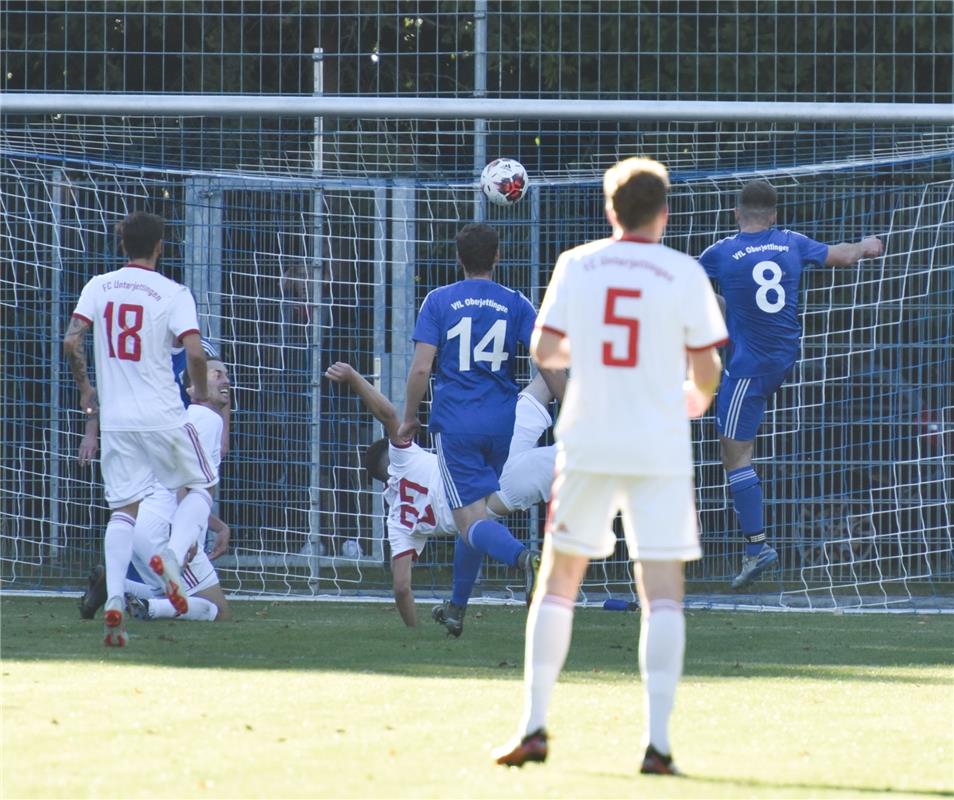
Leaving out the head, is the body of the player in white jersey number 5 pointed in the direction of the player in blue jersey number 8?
yes

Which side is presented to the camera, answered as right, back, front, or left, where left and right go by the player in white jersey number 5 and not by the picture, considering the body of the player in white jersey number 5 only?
back

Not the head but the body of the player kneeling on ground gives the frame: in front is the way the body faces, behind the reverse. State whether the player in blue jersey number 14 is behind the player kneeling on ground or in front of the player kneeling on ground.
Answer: in front

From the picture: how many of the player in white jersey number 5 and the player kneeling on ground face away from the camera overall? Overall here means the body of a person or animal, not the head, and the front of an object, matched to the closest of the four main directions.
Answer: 1

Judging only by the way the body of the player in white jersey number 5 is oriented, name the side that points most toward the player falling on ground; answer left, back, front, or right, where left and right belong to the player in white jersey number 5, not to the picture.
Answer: front

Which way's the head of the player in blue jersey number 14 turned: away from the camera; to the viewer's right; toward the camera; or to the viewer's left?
away from the camera
